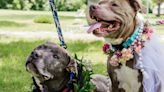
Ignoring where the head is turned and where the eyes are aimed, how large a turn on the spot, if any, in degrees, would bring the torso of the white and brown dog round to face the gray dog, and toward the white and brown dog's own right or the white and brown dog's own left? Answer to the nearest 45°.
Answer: approximately 45° to the white and brown dog's own right

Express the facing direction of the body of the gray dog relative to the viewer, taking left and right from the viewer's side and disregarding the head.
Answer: facing the viewer and to the left of the viewer

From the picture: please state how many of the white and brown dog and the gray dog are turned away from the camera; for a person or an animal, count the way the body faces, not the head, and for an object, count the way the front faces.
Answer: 0

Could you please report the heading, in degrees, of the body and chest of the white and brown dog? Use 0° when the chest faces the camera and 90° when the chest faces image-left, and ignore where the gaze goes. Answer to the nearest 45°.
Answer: approximately 45°

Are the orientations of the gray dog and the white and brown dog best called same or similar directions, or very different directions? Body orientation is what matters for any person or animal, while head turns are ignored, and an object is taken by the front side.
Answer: same or similar directions

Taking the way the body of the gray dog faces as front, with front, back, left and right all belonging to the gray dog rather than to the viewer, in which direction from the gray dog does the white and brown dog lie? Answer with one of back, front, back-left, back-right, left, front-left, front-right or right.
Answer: back-left
